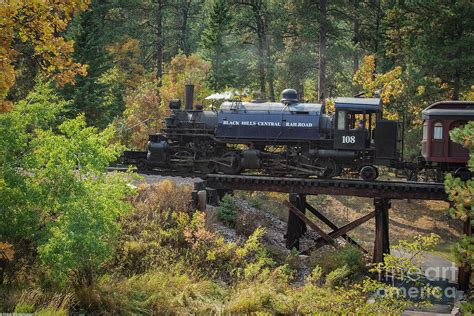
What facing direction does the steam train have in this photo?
to the viewer's left

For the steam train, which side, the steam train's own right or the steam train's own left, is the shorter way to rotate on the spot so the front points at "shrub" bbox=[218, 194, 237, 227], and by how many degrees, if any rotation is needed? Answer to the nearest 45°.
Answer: approximately 45° to the steam train's own left

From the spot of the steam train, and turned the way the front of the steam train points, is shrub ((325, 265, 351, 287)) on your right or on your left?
on your left
